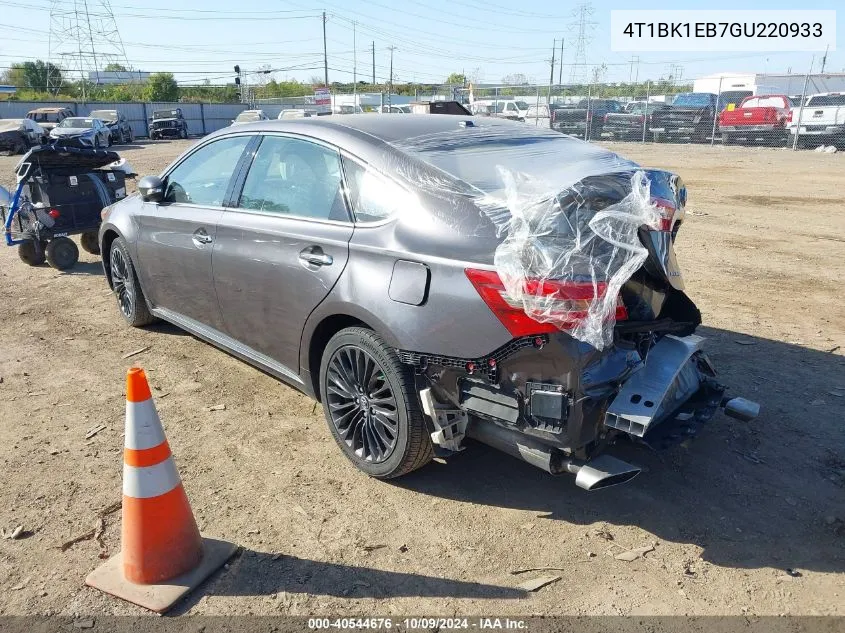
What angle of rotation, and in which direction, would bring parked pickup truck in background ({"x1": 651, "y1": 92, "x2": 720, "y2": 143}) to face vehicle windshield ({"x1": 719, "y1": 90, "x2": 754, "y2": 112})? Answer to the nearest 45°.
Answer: approximately 180°

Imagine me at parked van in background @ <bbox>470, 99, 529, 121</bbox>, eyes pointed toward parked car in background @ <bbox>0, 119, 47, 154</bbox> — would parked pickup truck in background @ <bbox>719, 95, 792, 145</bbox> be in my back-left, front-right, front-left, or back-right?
front-left

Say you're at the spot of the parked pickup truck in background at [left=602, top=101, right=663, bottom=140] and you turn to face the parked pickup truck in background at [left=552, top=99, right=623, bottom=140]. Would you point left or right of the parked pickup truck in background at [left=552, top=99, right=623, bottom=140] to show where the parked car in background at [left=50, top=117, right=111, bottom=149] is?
left

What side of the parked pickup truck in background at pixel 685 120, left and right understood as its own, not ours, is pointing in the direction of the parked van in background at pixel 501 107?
right

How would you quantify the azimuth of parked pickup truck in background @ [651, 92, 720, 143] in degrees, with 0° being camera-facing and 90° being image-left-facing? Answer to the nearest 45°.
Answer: approximately 45°

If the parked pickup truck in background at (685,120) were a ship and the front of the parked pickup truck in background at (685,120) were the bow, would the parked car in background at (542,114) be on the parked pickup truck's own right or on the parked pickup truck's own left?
on the parked pickup truck's own right
